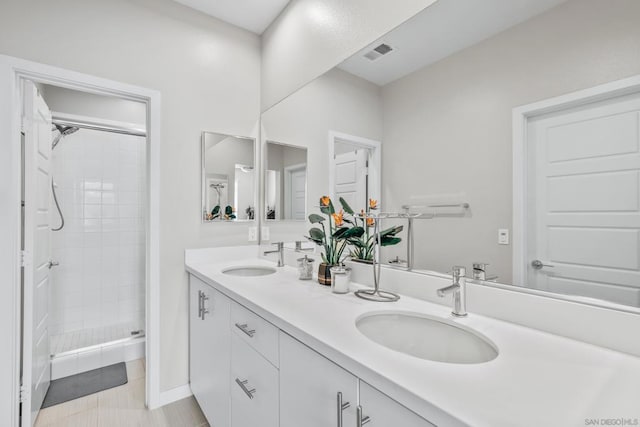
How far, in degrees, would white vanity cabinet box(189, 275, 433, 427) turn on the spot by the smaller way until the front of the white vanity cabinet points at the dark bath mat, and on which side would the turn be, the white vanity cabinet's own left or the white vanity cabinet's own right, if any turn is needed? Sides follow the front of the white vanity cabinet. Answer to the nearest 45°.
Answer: approximately 90° to the white vanity cabinet's own right

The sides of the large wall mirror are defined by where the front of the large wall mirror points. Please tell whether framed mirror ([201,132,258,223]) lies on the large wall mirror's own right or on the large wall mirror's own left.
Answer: on the large wall mirror's own right

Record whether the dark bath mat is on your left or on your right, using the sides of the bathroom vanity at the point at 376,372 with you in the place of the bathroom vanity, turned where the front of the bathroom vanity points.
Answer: on your right

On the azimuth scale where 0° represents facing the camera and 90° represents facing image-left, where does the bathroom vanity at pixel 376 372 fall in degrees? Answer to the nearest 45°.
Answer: approximately 45°
